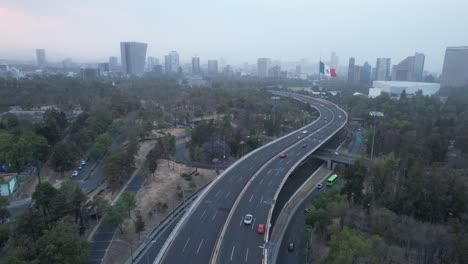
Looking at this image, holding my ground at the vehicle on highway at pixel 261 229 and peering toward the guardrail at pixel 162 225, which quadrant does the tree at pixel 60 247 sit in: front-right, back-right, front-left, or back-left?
front-left

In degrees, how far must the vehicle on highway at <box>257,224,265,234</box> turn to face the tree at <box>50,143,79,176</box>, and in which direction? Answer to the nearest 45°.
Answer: approximately 45° to its left

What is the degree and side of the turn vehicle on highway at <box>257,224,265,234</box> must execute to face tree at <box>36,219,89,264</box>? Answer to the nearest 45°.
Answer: approximately 90° to its left

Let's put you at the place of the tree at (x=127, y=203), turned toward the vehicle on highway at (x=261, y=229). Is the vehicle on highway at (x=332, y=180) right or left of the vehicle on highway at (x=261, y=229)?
left

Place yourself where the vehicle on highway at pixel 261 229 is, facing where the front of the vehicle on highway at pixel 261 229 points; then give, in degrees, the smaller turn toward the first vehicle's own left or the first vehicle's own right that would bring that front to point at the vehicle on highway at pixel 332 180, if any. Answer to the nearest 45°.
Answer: approximately 45° to the first vehicle's own right

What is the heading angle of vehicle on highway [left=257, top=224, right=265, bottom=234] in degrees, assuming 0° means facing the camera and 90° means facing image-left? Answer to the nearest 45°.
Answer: approximately 180°

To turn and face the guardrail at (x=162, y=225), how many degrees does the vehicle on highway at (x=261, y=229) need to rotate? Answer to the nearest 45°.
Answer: approximately 45° to its left

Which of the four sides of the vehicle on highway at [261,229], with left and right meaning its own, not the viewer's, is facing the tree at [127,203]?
left

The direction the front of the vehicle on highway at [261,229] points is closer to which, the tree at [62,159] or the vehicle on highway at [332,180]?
the vehicle on highway

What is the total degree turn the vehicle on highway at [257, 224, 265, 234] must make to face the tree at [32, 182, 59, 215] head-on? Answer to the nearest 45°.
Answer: approximately 90° to its left

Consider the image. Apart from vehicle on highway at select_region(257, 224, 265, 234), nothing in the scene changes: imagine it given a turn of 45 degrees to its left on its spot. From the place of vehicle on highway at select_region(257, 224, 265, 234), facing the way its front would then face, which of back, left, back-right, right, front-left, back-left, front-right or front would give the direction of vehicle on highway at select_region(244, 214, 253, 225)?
front
